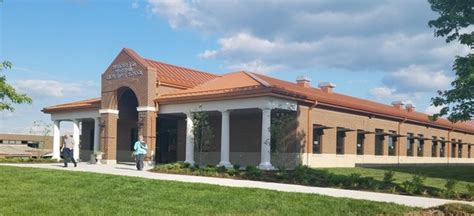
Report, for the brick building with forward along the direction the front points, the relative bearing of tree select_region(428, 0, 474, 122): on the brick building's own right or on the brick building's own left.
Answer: on the brick building's own left

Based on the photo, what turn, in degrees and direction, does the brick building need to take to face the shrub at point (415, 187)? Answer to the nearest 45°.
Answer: approximately 45° to its left
